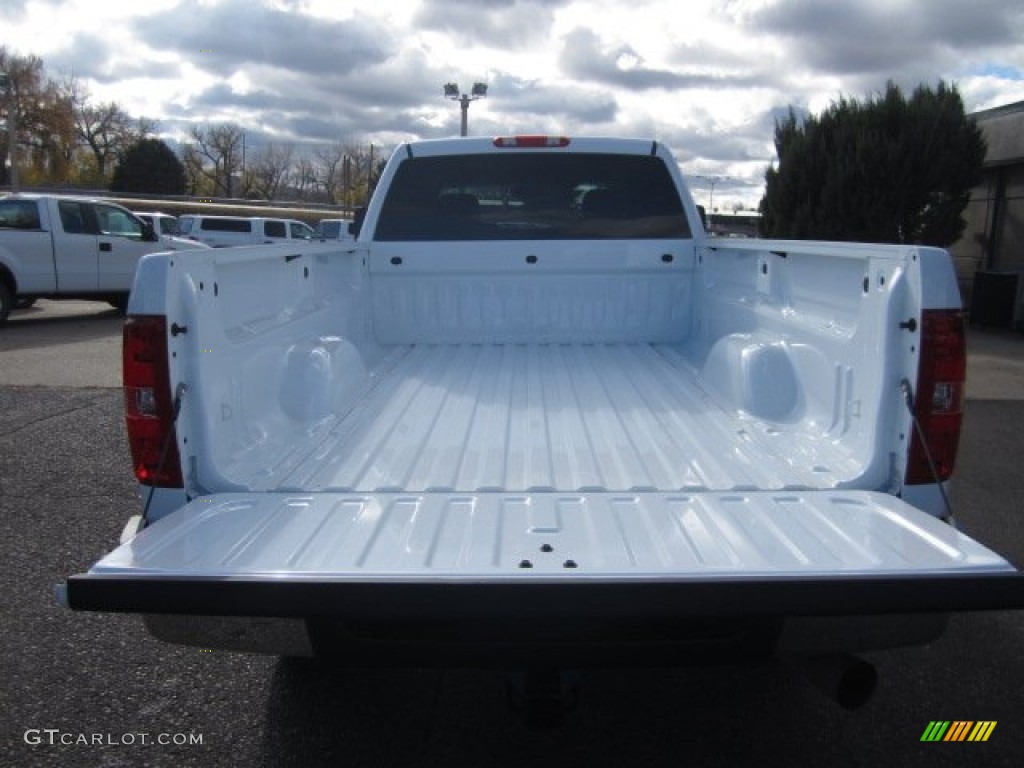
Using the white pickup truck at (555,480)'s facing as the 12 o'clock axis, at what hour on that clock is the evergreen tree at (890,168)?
The evergreen tree is roughly at 1 o'clock from the white pickup truck.

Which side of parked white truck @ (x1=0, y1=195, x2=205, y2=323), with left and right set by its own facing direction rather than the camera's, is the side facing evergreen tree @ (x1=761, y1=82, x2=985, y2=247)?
front

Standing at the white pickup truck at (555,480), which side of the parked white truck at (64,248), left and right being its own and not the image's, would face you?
right

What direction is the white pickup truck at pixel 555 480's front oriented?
away from the camera

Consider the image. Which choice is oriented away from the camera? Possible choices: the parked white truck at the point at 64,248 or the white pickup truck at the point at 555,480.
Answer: the white pickup truck

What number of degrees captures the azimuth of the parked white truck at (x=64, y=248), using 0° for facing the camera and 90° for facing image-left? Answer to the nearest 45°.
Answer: approximately 270°

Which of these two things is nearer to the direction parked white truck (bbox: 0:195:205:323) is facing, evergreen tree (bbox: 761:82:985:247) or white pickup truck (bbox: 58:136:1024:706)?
the evergreen tree

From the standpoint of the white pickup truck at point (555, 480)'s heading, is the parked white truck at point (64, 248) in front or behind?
in front
